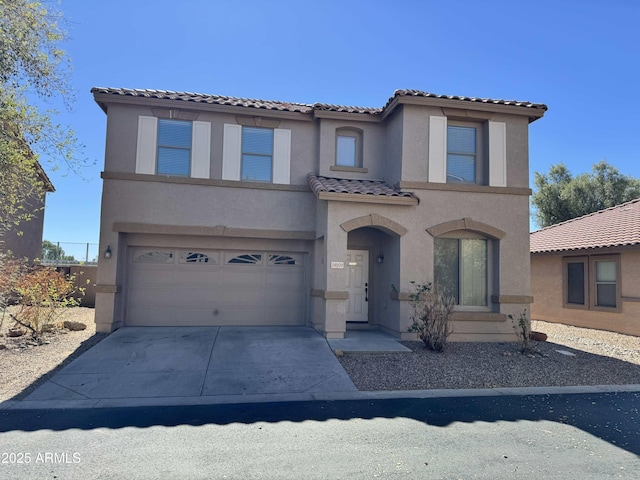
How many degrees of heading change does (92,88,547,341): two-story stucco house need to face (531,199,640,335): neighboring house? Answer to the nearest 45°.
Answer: approximately 90° to its left

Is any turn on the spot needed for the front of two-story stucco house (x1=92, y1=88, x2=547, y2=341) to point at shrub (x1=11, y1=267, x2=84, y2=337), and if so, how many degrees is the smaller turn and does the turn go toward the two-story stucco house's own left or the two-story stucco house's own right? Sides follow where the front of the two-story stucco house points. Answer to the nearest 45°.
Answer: approximately 90° to the two-story stucco house's own right

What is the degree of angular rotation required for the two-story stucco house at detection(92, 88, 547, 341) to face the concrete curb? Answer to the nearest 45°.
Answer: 0° — it already faces it

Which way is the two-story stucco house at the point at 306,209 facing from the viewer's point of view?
toward the camera

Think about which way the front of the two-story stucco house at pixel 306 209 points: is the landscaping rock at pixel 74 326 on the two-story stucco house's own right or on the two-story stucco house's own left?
on the two-story stucco house's own right

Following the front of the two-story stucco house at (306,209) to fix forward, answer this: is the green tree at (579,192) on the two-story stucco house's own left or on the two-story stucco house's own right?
on the two-story stucco house's own left

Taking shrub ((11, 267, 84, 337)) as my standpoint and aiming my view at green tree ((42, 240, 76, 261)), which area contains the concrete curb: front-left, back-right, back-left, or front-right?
back-right

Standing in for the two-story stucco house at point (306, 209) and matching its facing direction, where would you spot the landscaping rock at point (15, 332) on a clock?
The landscaping rock is roughly at 3 o'clock from the two-story stucco house.

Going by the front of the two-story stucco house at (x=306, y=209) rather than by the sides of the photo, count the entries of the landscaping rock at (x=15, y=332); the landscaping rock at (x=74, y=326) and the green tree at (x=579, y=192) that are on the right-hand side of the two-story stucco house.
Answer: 2

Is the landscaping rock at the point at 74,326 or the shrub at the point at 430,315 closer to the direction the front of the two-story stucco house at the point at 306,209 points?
the shrub

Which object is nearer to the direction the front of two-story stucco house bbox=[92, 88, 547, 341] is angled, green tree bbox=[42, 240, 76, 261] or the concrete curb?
the concrete curb

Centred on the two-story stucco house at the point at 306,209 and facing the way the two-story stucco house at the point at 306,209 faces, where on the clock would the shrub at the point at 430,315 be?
The shrub is roughly at 10 o'clock from the two-story stucco house.
